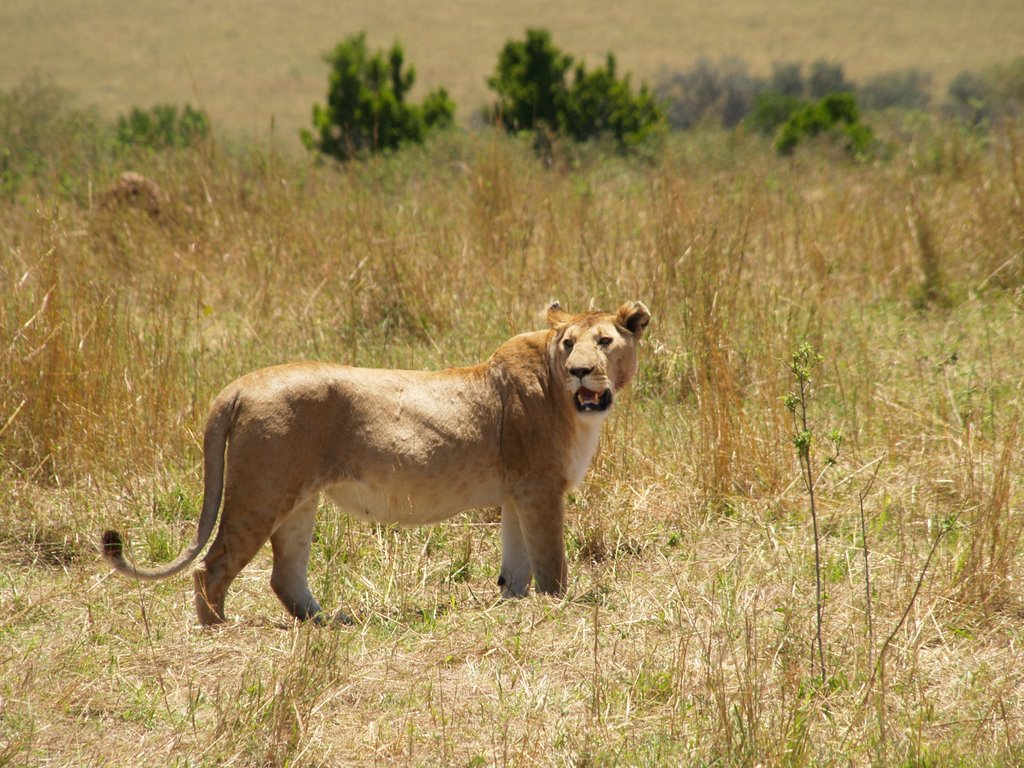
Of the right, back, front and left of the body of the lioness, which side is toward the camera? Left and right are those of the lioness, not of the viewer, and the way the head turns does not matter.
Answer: right

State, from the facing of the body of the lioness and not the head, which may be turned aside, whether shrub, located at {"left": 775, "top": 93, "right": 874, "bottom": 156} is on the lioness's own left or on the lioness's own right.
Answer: on the lioness's own left

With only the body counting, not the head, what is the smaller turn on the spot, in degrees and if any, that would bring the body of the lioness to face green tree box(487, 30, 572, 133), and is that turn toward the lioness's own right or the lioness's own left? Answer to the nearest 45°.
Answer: approximately 90° to the lioness's own left

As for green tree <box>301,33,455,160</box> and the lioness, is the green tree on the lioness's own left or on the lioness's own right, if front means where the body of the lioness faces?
on the lioness's own left
